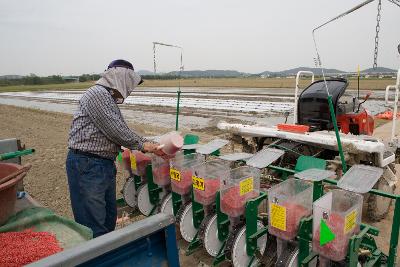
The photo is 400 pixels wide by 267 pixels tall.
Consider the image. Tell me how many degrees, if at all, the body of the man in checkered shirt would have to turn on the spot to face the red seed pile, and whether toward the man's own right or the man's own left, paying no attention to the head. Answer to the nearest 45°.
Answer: approximately 90° to the man's own right

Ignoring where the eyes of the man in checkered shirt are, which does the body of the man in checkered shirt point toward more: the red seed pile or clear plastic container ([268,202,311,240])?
the clear plastic container

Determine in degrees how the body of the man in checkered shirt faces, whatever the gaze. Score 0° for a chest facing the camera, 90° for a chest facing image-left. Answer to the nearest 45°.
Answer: approximately 270°

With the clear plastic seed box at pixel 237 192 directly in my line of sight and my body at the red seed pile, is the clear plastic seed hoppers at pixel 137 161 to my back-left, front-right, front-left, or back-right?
front-left

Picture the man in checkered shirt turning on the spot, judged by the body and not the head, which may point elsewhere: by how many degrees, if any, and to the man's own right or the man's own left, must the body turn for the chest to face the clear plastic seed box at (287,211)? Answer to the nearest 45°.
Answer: approximately 45° to the man's own right

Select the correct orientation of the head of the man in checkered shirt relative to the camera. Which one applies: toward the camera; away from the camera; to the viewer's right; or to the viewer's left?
to the viewer's right

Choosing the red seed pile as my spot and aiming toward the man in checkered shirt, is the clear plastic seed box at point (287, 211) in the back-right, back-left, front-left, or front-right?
front-right

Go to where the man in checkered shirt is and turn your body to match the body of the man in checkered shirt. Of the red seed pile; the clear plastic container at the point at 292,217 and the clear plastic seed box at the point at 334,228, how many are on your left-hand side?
0

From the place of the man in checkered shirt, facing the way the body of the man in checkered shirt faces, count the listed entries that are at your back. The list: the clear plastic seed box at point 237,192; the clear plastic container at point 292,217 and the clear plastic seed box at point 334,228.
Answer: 0

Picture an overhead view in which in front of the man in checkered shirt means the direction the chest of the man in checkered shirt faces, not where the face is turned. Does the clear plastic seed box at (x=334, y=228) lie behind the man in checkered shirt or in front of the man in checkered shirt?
in front

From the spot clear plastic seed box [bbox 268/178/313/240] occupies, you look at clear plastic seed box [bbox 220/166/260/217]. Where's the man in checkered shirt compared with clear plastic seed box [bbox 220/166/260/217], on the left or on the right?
left
